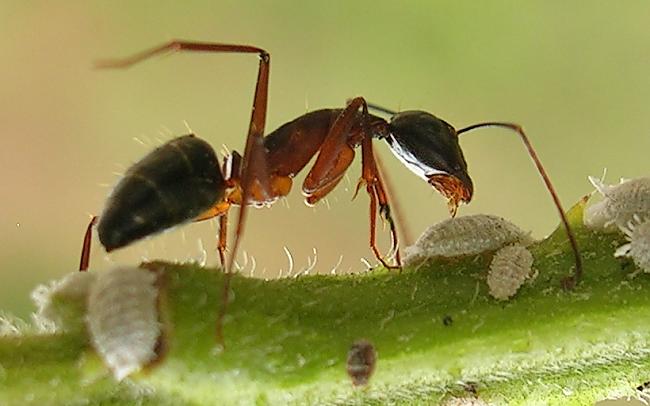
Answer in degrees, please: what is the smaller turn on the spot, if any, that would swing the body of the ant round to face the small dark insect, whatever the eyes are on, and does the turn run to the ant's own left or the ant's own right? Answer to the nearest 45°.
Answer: approximately 90° to the ant's own right

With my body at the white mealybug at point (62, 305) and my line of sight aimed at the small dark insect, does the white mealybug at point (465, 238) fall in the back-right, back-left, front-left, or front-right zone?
front-left

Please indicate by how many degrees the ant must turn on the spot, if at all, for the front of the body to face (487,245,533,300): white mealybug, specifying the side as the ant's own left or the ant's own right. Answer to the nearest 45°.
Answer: approximately 45° to the ant's own right

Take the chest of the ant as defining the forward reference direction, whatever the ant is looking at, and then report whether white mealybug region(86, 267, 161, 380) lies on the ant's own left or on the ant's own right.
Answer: on the ant's own right

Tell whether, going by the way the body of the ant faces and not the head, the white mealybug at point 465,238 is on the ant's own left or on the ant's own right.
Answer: on the ant's own right

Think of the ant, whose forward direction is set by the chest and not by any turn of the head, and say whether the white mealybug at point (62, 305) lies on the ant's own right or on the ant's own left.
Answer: on the ant's own right

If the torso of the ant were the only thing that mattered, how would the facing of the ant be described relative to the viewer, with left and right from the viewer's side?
facing to the right of the viewer
